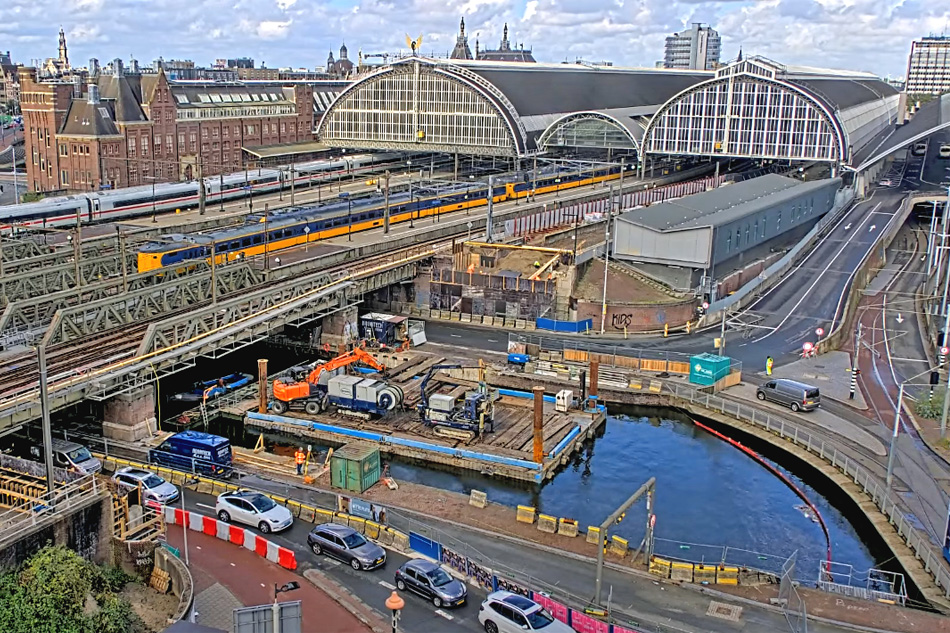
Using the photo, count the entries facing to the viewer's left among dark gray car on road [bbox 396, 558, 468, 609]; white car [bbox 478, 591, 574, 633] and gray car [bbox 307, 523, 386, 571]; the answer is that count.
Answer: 0

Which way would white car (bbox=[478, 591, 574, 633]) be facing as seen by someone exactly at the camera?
facing the viewer and to the right of the viewer

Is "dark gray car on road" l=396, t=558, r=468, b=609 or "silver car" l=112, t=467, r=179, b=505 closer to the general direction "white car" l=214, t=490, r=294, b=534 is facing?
the dark gray car on road

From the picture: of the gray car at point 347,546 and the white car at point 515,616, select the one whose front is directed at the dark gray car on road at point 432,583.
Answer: the gray car

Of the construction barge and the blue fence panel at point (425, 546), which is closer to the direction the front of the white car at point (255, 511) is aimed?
the blue fence panel

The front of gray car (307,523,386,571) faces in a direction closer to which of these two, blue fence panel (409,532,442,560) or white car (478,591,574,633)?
the white car

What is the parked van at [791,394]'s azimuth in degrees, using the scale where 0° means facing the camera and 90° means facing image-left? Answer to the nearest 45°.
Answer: approximately 135°

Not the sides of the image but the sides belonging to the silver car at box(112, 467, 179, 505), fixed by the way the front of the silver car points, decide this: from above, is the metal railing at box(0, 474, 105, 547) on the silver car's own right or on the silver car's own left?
on the silver car's own right

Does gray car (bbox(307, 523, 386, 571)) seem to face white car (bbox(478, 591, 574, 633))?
yes

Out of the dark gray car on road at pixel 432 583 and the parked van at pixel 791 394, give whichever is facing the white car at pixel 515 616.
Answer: the dark gray car on road at pixel 432 583

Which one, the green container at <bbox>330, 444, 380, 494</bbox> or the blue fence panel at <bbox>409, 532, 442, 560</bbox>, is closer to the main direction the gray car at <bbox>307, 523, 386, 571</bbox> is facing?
the blue fence panel

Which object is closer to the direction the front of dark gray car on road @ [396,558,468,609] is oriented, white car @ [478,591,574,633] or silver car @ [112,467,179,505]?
the white car

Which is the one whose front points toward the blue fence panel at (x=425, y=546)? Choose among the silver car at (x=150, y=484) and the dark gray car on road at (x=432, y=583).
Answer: the silver car

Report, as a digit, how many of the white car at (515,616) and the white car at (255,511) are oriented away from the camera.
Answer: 0

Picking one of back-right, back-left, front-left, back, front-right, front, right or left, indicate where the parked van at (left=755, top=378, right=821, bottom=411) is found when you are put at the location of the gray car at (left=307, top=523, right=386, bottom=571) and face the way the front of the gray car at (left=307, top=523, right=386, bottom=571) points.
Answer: left

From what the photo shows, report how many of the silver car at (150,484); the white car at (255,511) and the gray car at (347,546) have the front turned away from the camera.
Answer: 0

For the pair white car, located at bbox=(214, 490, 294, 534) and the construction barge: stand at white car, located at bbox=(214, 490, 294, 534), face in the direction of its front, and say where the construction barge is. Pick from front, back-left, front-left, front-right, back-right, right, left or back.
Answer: left
